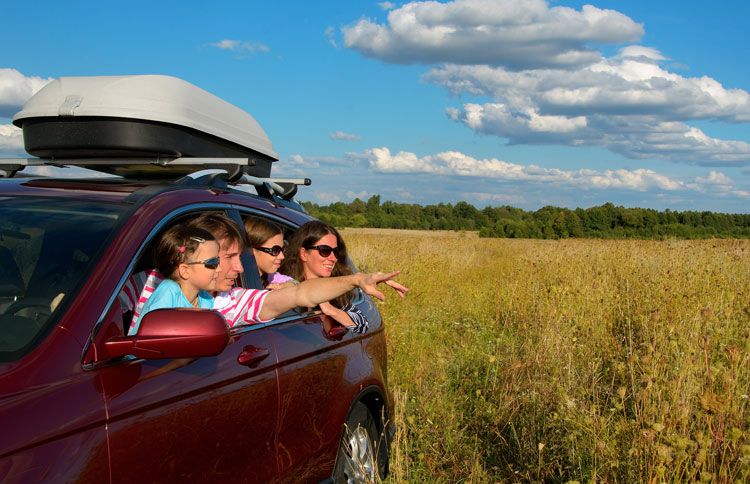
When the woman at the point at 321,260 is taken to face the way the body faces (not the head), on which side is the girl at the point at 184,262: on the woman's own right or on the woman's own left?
on the woman's own right

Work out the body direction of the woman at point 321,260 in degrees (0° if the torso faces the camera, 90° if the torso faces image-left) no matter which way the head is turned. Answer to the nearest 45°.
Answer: approximately 315°
